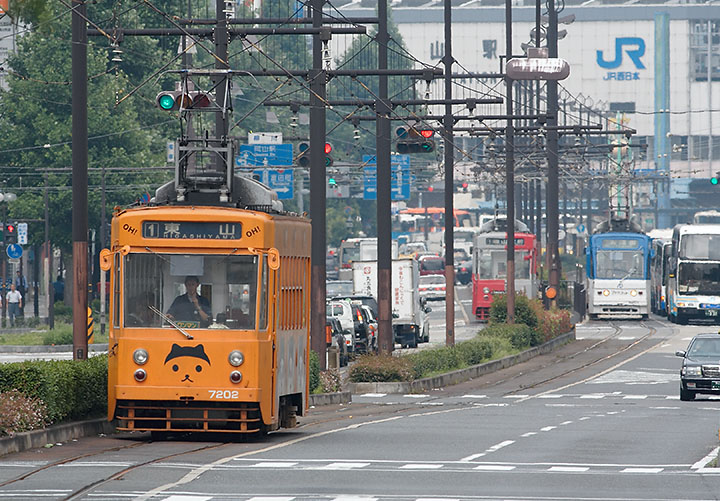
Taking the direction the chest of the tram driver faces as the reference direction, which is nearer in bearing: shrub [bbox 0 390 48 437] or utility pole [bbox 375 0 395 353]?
the shrub

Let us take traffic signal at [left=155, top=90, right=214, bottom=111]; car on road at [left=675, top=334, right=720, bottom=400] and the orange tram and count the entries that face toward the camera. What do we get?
3

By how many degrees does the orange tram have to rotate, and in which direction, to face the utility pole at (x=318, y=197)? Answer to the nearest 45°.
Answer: approximately 180°

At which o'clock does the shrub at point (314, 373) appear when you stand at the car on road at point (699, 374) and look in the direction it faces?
The shrub is roughly at 2 o'clock from the car on road.

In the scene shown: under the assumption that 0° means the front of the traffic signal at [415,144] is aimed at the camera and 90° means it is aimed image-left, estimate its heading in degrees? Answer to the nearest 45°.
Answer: approximately 0°

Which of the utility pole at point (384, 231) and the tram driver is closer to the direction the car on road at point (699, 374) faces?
the tram driver

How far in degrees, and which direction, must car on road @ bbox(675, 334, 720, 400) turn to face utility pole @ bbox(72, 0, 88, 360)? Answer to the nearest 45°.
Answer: approximately 45° to its right
